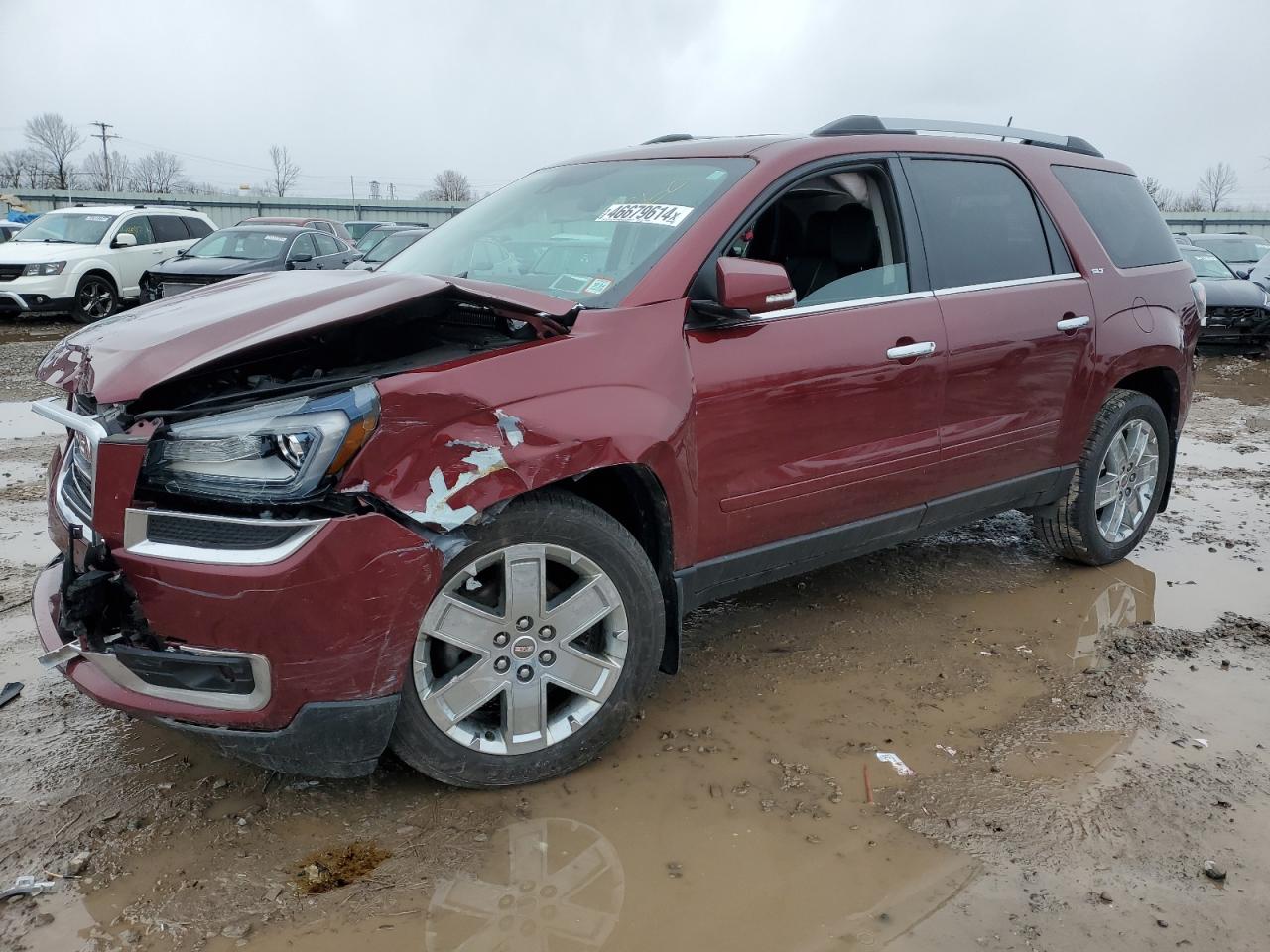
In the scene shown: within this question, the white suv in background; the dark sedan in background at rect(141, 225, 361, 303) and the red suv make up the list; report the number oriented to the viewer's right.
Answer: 0

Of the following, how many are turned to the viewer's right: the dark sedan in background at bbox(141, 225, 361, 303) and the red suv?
0

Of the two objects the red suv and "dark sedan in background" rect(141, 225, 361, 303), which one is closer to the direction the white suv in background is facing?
the red suv

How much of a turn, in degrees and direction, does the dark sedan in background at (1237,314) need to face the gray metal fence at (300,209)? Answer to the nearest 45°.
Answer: approximately 180°

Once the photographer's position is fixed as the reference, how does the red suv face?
facing the viewer and to the left of the viewer

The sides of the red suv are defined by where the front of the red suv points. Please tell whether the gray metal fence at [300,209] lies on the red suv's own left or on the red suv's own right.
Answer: on the red suv's own right

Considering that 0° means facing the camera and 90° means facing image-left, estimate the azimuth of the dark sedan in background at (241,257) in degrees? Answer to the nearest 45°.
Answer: approximately 45°

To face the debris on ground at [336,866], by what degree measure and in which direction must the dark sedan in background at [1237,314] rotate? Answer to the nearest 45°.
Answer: approximately 45° to its right

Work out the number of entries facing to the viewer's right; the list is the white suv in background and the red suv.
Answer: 0

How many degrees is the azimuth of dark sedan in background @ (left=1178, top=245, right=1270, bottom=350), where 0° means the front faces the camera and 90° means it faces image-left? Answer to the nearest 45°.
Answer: approximately 315°
